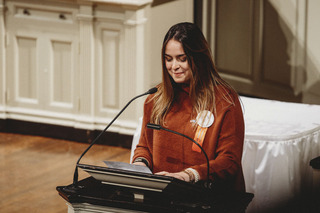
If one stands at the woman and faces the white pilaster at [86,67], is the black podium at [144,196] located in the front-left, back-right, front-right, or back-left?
back-left

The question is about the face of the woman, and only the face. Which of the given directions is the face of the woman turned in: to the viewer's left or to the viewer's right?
to the viewer's left

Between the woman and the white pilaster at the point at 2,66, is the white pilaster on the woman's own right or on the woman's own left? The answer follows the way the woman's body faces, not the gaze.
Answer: on the woman's own right

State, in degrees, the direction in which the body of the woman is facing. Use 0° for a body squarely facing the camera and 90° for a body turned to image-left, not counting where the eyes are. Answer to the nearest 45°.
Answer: approximately 45°

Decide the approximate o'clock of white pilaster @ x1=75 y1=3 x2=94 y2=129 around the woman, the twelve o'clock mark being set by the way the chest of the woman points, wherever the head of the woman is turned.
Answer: The white pilaster is roughly at 4 o'clock from the woman.

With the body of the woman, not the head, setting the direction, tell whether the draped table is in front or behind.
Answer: behind
